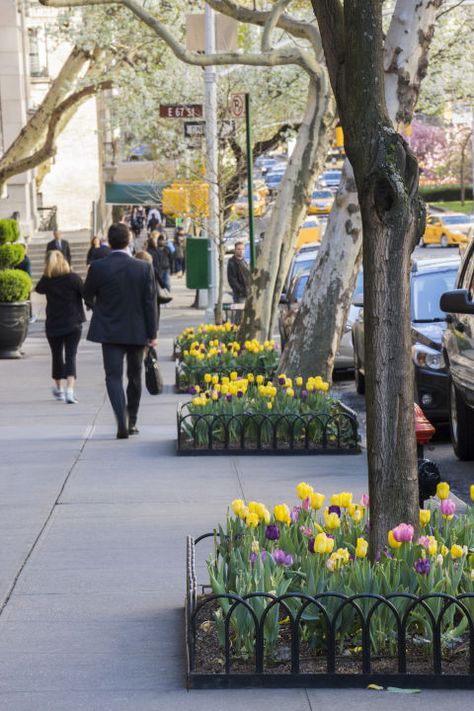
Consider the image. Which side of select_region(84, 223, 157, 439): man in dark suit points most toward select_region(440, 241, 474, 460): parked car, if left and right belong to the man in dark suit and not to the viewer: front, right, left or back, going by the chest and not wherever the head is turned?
right

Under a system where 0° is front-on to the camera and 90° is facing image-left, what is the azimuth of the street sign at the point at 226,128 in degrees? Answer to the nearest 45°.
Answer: approximately 0°

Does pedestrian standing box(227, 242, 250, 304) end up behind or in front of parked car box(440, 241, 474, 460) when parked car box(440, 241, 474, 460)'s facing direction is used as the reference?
behind

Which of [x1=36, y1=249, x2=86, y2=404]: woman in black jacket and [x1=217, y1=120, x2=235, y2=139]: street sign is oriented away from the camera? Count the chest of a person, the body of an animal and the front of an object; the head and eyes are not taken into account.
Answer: the woman in black jacket

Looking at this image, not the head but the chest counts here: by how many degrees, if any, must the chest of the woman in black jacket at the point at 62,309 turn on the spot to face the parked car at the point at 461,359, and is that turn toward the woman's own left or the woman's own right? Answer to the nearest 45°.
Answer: approximately 135° to the woman's own right

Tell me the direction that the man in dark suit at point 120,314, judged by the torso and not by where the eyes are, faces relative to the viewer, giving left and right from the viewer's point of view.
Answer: facing away from the viewer

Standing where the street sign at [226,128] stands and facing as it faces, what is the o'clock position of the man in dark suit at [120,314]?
The man in dark suit is roughly at 12 o'clock from the street sign.

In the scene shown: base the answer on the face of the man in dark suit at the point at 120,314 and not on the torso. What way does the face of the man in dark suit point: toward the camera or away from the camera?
away from the camera

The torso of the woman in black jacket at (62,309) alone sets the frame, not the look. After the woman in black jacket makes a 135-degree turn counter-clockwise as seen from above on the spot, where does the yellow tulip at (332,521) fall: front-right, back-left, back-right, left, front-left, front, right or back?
front-left

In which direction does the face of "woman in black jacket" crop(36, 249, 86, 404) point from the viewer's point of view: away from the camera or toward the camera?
away from the camera
